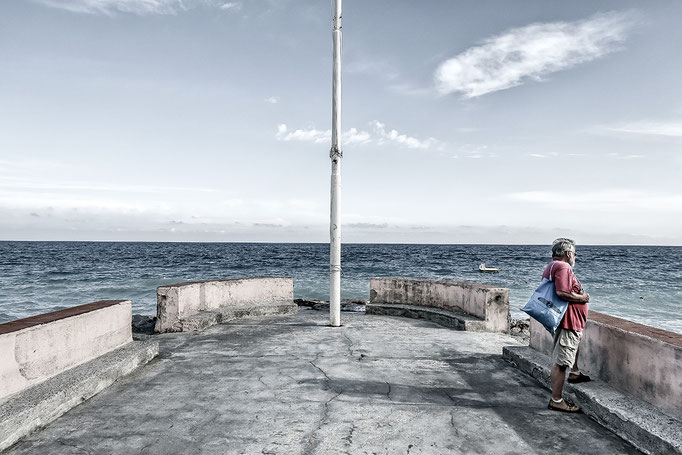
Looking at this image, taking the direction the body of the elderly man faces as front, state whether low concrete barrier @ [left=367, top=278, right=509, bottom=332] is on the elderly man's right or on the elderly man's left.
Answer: on the elderly man's left

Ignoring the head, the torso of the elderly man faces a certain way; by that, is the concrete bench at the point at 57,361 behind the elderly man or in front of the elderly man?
behind

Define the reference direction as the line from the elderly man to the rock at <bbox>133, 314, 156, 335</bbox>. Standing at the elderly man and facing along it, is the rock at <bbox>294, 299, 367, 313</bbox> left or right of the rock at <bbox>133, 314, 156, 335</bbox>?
right

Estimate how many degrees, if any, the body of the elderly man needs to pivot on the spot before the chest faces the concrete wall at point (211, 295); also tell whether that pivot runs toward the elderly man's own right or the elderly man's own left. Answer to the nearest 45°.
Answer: approximately 180°

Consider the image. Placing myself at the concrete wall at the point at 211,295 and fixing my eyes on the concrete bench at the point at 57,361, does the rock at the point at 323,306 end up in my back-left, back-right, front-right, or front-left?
back-left

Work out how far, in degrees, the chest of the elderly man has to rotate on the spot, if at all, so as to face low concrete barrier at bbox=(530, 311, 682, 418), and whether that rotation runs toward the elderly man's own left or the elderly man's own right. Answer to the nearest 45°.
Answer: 0° — they already face it

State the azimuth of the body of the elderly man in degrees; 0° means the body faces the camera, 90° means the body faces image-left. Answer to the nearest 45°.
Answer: approximately 270°

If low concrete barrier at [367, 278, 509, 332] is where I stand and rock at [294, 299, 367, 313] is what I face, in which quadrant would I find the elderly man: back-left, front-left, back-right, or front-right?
back-left

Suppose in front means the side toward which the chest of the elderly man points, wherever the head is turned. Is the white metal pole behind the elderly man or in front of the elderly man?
behind

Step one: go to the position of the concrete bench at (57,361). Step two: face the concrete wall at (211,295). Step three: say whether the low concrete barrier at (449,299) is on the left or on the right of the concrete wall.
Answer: right

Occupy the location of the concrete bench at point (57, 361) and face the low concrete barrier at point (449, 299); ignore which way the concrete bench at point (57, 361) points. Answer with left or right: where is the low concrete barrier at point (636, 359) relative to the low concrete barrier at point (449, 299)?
right

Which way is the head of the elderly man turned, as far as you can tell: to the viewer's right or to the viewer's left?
to the viewer's right
